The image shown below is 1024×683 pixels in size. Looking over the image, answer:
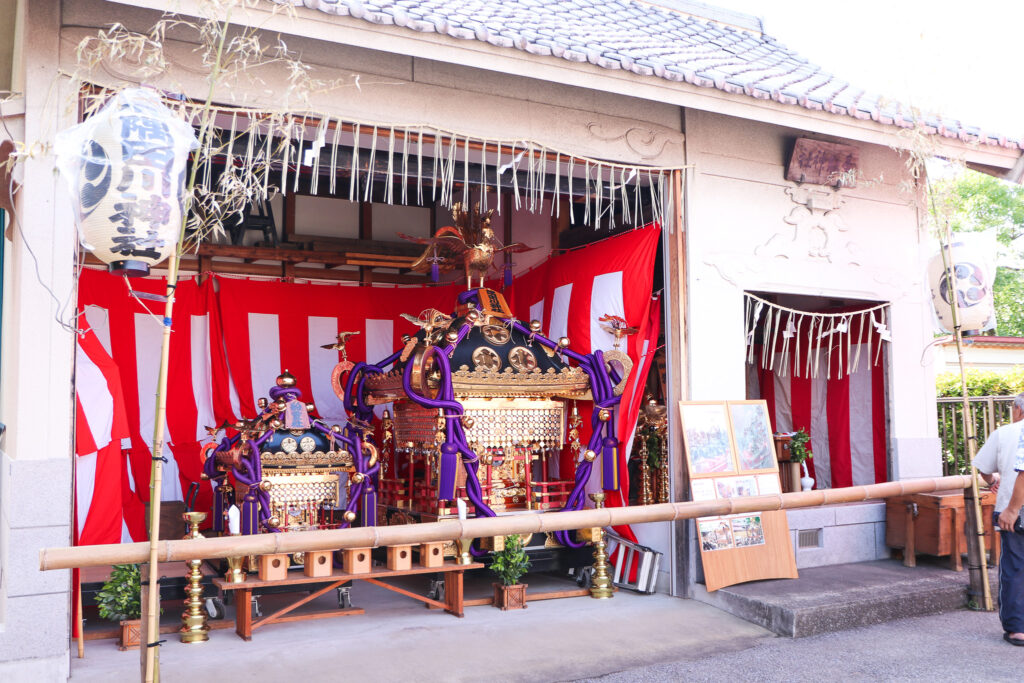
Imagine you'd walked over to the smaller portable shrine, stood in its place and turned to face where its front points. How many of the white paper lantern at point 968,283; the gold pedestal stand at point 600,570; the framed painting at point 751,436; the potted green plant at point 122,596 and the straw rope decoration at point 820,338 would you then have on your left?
4

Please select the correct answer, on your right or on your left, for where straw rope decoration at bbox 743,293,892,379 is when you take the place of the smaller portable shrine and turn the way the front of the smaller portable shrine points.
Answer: on your left

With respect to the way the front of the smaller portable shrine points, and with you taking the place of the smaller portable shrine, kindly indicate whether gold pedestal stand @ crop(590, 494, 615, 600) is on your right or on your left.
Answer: on your left

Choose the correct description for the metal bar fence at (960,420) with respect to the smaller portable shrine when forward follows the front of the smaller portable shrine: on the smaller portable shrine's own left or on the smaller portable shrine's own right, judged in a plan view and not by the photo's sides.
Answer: on the smaller portable shrine's own left

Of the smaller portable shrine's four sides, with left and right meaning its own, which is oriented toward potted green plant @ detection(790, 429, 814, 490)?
left

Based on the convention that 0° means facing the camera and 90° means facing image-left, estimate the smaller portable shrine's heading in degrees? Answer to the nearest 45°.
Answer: approximately 0°

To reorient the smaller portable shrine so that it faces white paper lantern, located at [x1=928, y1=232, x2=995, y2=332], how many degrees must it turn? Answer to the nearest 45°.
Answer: approximately 90° to its left
